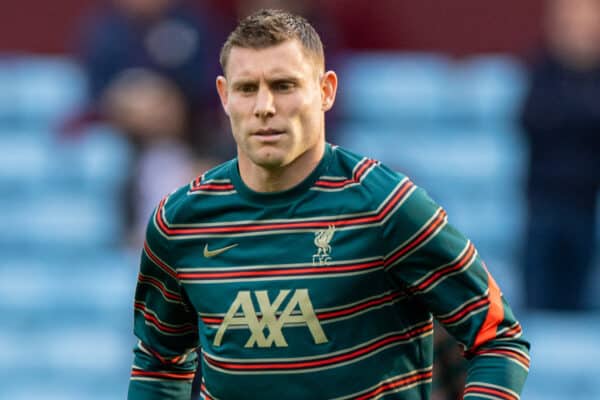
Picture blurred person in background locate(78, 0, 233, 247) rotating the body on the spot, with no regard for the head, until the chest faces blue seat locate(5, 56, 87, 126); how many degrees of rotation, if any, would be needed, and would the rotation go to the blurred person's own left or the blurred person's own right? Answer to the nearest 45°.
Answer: approximately 135° to the blurred person's own right

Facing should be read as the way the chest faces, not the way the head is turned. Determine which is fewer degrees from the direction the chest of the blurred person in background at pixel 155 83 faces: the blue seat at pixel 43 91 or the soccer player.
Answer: the soccer player

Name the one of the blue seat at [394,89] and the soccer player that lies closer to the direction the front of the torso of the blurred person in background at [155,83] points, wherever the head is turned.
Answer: the soccer player

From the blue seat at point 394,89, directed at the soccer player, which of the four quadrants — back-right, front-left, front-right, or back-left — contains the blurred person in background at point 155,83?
front-right

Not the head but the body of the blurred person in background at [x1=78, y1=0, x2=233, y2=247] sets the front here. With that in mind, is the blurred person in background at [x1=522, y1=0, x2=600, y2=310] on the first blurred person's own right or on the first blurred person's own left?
on the first blurred person's own left

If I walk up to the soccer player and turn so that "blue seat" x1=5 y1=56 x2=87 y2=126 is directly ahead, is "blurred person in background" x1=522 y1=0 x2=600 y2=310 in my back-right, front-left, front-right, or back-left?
front-right

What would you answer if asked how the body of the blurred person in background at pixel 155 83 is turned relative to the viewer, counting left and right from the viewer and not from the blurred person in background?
facing the viewer

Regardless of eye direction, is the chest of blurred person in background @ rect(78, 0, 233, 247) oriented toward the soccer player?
yes

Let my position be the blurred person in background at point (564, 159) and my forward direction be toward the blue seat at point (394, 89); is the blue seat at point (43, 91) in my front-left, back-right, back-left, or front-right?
front-left

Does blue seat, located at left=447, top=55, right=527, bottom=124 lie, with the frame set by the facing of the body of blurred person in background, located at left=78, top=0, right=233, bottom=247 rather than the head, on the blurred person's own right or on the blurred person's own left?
on the blurred person's own left
